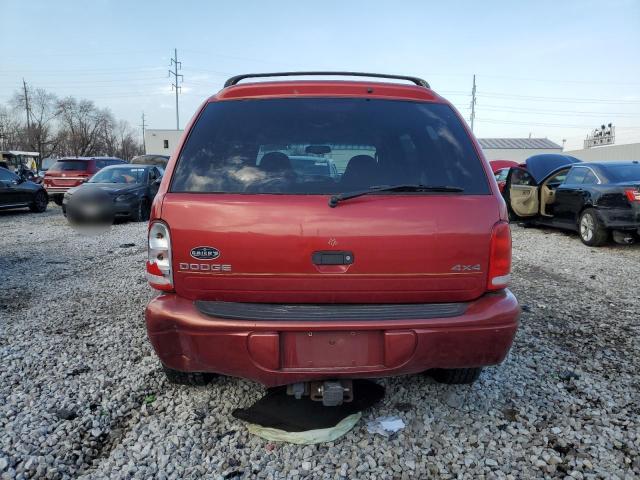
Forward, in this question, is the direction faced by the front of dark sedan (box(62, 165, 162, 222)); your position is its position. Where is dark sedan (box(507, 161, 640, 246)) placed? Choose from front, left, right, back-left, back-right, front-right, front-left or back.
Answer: left

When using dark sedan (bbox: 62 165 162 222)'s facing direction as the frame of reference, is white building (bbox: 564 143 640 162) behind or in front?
behind

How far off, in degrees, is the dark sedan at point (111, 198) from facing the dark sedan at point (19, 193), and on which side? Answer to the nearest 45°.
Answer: approximately 90° to its right

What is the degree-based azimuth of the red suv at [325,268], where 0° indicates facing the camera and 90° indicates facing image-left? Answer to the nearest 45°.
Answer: approximately 180°

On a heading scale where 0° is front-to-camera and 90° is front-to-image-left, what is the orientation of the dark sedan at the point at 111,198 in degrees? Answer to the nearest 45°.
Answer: approximately 45°

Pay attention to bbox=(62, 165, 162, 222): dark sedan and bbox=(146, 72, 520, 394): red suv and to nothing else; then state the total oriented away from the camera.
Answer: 1

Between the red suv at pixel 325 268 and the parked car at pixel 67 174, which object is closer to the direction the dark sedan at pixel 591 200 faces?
the parked car

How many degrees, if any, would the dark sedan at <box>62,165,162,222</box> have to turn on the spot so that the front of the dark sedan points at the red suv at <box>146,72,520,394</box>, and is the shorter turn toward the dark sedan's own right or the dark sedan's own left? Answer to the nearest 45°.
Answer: approximately 45° to the dark sedan's own left

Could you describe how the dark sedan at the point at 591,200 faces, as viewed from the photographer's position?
facing away from the viewer and to the left of the viewer

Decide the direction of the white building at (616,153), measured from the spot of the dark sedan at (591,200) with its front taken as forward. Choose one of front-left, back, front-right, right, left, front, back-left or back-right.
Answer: front-right

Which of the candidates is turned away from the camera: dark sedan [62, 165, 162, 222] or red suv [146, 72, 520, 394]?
the red suv

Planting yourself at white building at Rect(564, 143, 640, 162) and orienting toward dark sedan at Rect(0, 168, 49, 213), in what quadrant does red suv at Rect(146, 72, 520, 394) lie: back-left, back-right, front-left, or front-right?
front-left
